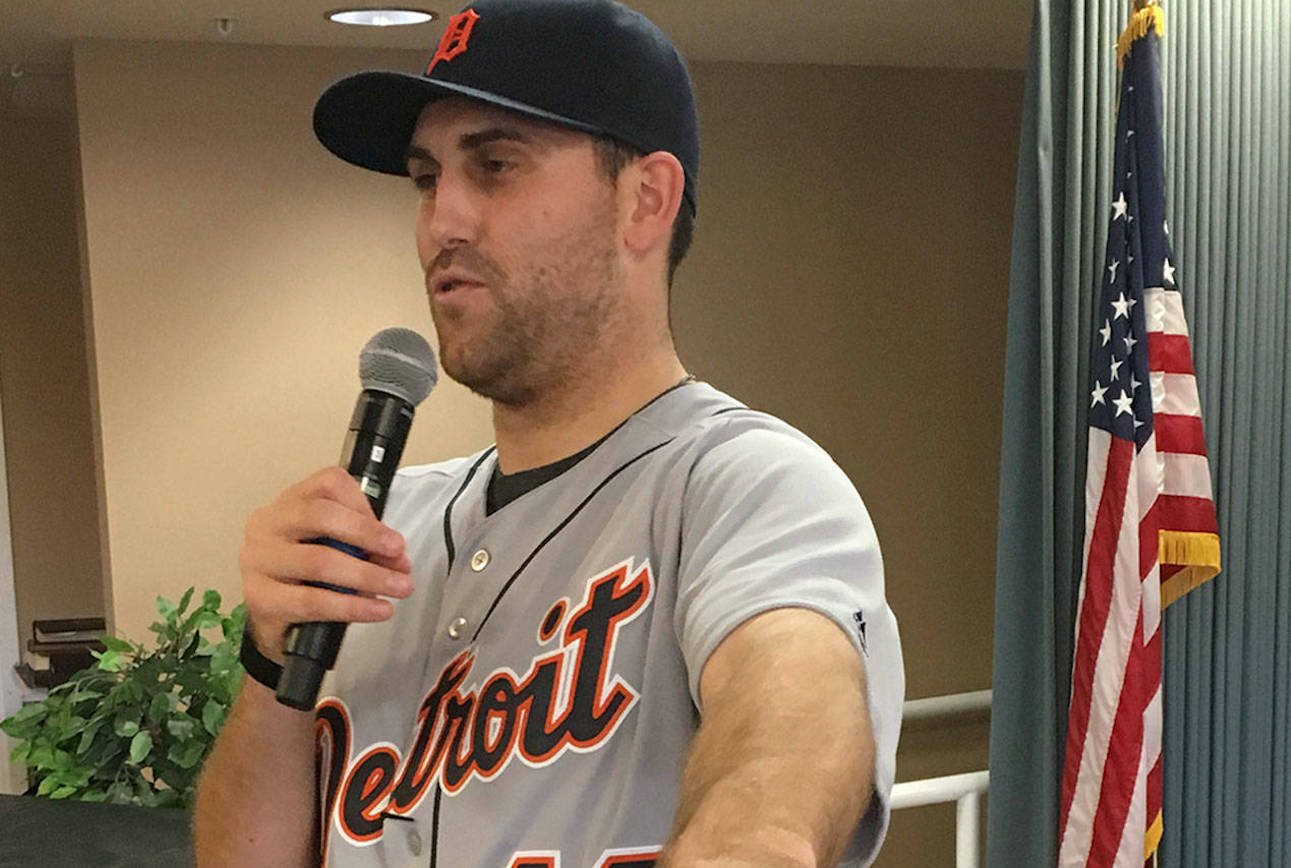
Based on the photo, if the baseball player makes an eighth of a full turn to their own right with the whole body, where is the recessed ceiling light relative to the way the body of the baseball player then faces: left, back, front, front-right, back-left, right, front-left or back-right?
right

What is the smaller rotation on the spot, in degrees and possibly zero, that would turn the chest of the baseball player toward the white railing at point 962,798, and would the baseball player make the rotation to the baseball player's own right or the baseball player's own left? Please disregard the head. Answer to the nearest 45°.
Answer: approximately 180°

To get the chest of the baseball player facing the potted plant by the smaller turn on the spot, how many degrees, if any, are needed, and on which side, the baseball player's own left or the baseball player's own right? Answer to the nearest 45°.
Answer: approximately 90° to the baseball player's own right

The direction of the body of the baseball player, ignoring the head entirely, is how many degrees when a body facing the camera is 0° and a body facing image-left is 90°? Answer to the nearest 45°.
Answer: approximately 45°

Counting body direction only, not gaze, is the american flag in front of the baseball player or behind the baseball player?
behind
